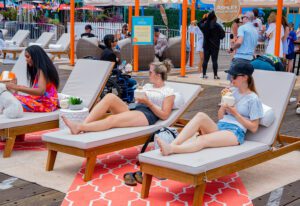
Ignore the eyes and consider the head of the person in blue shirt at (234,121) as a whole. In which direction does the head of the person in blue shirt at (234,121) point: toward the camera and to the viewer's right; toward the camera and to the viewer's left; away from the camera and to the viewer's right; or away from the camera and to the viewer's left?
toward the camera and to the viewer's left

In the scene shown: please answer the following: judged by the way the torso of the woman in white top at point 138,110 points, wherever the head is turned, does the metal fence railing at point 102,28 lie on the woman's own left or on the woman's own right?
on the woman's own right

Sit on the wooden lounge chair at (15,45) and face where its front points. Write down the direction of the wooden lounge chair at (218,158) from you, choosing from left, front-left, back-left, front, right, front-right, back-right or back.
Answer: front-left

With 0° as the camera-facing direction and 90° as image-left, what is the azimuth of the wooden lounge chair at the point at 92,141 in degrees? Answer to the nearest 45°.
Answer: approximately 45°

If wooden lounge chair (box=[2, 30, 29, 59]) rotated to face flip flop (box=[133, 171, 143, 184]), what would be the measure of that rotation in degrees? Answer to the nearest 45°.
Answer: approximately 45° to its left

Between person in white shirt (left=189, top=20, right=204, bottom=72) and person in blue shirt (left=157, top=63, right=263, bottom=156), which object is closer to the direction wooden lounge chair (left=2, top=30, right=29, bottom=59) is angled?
the person in blue shirt

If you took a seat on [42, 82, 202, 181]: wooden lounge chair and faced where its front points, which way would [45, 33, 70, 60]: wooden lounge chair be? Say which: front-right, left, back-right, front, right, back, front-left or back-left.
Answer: back-right

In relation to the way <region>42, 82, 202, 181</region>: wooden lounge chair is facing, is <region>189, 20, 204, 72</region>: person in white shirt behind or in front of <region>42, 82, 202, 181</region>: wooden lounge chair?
behind

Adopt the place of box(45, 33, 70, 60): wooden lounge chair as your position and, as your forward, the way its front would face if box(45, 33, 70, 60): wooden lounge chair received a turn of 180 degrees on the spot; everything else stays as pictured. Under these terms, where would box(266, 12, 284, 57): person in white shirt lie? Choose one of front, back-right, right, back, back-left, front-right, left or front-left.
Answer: right
